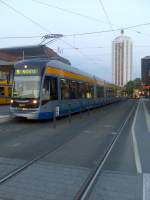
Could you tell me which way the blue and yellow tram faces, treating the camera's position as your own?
facing the viewer and to the left of the viewer
